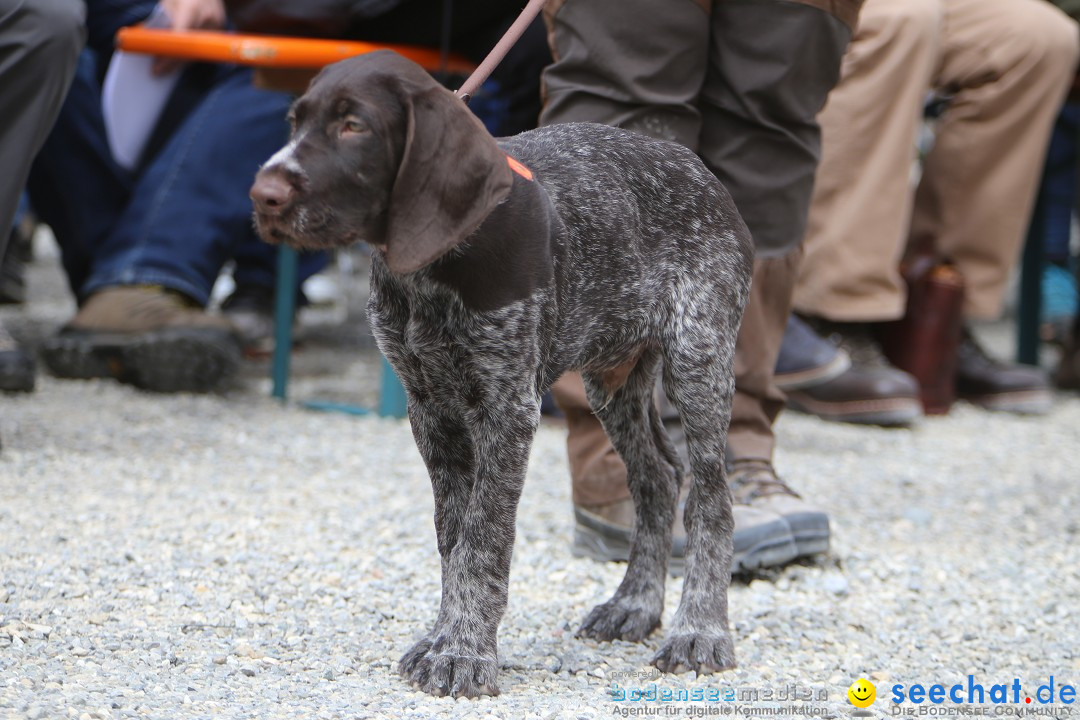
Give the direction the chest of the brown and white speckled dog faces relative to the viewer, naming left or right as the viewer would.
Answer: facing the viewer and to the left of the viewer
